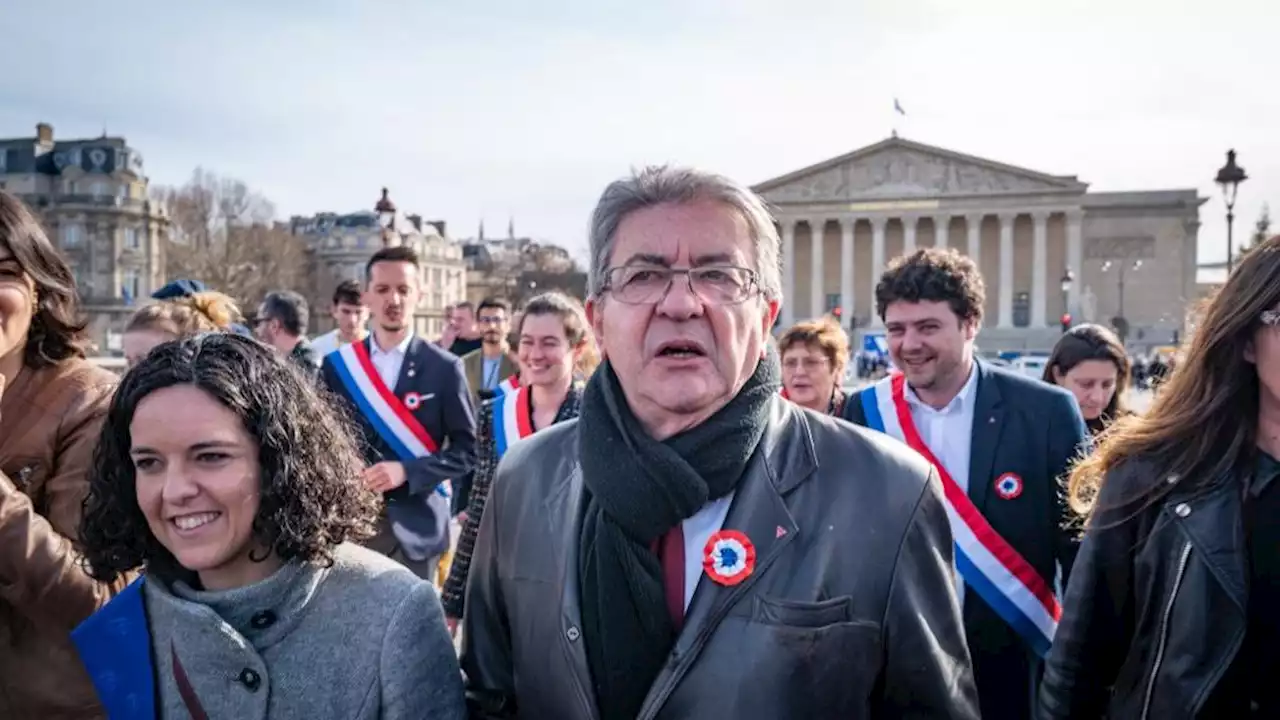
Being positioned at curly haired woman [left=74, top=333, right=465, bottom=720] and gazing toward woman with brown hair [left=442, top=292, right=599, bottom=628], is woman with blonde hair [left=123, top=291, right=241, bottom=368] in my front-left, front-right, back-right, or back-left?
front-left

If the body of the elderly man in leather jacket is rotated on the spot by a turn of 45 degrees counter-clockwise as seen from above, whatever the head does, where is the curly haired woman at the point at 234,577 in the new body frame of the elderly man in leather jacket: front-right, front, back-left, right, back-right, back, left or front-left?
back-right

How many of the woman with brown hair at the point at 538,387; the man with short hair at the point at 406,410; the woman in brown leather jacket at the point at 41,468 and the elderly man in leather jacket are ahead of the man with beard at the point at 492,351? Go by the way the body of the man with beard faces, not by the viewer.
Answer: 4

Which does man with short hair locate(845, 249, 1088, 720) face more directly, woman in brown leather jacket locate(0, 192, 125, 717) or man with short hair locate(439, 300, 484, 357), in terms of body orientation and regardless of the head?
the woman in brown leather jacket

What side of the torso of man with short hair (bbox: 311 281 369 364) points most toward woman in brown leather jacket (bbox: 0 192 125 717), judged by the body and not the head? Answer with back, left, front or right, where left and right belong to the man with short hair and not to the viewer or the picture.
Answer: front

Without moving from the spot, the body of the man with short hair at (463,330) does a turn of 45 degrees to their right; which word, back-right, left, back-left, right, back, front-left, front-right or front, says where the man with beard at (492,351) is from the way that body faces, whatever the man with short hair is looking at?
left

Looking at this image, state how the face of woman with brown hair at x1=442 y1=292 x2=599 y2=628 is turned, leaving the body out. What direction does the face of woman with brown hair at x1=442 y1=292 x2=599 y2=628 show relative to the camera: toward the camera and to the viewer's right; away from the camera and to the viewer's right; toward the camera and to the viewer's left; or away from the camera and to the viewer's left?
toward the camera and to the viewer's left

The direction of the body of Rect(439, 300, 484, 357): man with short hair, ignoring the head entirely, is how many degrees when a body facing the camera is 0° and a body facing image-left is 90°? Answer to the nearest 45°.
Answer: approximately 45°

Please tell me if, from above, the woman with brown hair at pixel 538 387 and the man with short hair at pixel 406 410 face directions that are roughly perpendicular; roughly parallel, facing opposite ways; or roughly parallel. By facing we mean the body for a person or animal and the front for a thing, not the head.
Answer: roughly parallel

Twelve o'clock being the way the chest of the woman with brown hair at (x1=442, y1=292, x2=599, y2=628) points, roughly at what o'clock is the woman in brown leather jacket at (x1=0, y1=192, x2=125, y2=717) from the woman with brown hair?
The woman in brown leather jacket is roughly at 1 o'clock from the woman with brown hair.

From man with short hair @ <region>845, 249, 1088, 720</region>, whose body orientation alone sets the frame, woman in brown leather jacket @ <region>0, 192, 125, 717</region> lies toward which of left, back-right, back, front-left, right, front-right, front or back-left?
front

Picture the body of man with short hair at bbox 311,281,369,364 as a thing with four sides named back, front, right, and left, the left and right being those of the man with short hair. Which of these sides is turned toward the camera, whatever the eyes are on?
front
